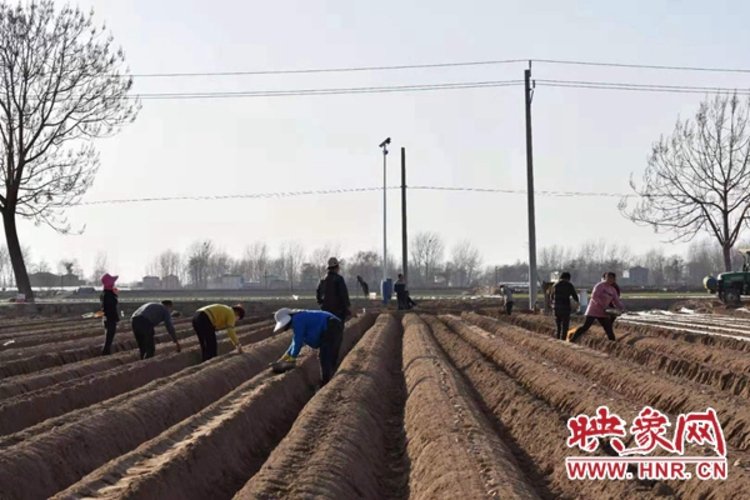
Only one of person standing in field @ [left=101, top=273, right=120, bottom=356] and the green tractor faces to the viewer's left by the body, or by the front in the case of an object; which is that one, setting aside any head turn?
the green tractor

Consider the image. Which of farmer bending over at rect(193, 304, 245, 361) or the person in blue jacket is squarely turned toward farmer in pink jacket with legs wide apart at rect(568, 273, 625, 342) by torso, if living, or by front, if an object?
farmer bending over at rect(193, 304, 245, 361)

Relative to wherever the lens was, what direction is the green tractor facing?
facing to the left of the viewer

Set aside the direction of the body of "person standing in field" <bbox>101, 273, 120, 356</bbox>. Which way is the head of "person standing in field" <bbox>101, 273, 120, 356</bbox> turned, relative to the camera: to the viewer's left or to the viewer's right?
to the viewer's right

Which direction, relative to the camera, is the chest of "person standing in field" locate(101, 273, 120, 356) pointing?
to the viewer's right

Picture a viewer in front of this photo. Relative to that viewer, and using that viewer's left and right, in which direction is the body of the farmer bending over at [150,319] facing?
facing to the right of the viewer

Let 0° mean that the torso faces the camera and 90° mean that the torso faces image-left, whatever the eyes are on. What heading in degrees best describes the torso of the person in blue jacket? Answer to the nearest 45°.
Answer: approximately 90°

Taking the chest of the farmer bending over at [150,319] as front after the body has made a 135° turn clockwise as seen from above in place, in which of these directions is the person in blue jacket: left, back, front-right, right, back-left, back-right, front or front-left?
left

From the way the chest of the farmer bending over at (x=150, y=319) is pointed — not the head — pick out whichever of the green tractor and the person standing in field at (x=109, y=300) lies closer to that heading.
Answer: the green tractor

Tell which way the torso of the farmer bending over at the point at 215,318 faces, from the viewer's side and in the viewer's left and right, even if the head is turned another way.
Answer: facing to the right of the viewer

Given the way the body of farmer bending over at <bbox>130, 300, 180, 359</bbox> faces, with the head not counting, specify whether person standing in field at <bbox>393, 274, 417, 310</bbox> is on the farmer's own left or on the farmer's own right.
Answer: on the farmer's own left
